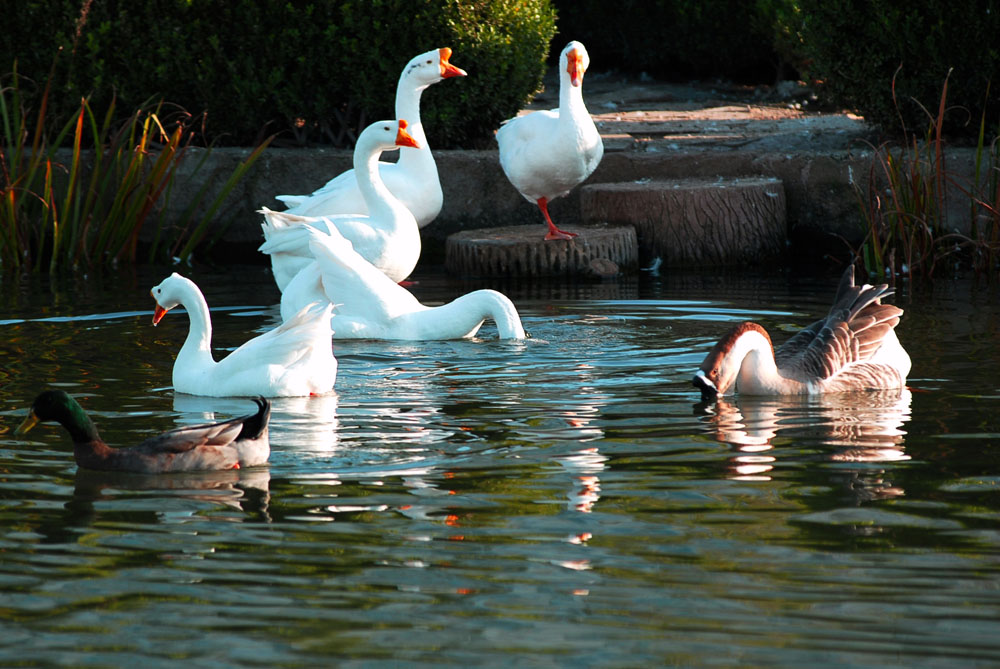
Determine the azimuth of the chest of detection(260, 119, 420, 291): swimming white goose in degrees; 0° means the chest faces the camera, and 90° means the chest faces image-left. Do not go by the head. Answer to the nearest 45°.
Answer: approximately 270°

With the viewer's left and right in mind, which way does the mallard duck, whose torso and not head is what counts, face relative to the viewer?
facing to the left of the viewer

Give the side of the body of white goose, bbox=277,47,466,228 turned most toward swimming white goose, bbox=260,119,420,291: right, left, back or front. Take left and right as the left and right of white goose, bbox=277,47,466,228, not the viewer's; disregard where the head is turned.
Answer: right

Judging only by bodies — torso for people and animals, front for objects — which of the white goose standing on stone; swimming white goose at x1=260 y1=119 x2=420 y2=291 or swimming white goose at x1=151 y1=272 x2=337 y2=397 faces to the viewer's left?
swimming white goose at x1=151 y1=272 x2=337 y2=397

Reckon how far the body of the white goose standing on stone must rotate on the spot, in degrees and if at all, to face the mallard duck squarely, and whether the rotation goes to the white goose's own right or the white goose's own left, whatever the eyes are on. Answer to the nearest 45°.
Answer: approximately 45° to the white goose's own right

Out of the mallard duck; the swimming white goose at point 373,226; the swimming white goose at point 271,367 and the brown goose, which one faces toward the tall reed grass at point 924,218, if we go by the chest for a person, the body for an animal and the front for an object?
the swimming white goose at point 373,226

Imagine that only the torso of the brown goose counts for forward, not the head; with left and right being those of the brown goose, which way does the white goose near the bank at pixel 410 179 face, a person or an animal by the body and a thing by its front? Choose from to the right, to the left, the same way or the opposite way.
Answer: the opposite way

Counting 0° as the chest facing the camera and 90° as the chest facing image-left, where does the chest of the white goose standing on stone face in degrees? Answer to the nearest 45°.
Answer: approximately 315°

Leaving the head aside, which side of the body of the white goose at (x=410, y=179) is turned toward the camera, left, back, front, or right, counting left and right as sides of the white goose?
right

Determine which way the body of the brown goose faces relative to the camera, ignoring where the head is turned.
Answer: to the viewer's left

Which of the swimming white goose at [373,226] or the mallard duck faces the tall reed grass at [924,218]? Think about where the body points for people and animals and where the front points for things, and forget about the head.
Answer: the swimming white goose

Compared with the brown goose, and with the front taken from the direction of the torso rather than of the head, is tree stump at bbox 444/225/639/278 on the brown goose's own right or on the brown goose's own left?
on the brown goose's own right

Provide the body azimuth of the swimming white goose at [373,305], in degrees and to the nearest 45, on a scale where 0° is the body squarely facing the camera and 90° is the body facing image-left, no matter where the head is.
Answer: approximately 270°

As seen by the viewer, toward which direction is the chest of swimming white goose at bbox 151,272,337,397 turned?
to the viewer's left

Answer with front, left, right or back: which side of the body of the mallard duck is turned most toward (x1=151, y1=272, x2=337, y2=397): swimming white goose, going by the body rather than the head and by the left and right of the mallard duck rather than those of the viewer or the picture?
right

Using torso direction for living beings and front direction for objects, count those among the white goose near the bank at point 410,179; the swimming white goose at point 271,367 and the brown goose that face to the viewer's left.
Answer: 2

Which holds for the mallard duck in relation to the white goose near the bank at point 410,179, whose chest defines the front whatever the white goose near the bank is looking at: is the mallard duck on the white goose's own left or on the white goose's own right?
on the white goose's own right
